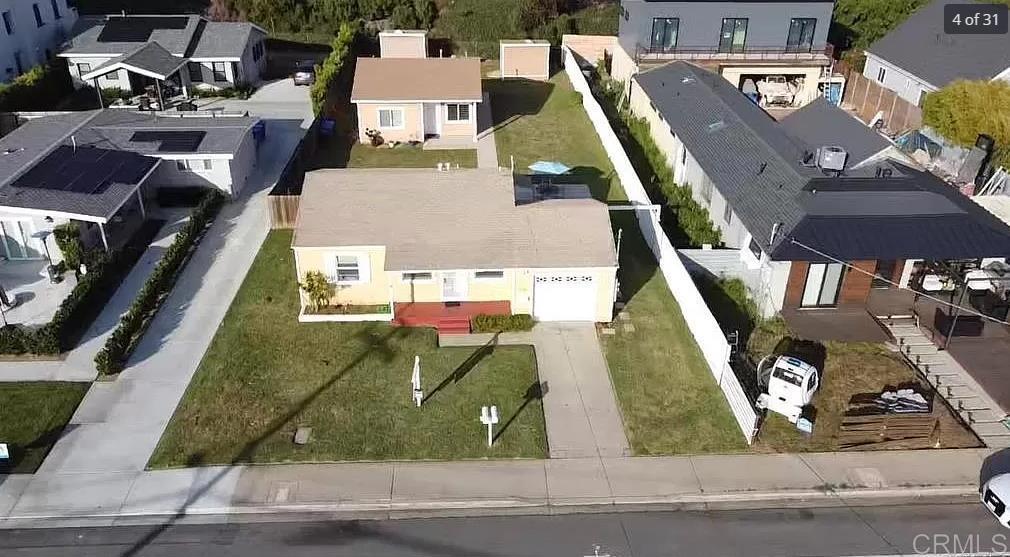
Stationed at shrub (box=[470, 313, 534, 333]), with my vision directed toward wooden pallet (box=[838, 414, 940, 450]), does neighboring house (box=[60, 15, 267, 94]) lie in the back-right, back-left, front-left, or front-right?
back-left

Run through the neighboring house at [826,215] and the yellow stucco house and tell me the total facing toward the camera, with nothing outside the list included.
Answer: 2

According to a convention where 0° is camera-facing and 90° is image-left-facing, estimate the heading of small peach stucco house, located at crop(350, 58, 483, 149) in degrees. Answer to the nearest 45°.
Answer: approximately 0°

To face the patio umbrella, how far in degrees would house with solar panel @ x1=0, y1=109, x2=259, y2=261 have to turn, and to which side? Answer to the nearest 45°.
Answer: approximately 45° to its left

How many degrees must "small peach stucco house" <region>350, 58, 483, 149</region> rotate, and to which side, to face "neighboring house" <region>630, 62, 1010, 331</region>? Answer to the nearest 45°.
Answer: approximately 45° to its left

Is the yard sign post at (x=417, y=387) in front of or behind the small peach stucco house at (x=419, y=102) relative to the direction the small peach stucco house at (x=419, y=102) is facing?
in front

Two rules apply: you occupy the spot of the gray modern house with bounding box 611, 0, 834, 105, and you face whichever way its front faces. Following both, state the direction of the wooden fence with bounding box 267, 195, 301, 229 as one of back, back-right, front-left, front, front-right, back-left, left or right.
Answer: front-right

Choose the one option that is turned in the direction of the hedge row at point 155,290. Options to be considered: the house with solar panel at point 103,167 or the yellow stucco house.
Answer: the house with solar panel

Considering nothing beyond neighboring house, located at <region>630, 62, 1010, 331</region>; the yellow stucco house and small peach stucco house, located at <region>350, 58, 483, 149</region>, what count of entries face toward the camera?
3

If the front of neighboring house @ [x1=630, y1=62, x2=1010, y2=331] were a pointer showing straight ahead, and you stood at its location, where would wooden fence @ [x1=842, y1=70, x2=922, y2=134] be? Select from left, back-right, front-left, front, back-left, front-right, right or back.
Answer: back

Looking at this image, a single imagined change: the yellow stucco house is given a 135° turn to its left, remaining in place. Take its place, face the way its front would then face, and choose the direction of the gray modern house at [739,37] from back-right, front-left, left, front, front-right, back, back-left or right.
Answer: front

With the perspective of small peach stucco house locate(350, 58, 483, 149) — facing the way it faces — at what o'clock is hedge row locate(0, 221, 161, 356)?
The hedge row is roughly at 1 o'clock from the small peach stucco house.
